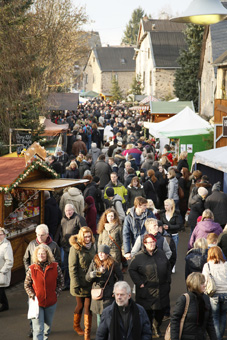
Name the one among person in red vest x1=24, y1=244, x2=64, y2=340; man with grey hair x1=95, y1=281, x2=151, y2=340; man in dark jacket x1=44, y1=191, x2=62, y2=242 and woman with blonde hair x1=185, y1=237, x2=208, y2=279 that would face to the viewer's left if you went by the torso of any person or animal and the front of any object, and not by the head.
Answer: the man in dark jacket

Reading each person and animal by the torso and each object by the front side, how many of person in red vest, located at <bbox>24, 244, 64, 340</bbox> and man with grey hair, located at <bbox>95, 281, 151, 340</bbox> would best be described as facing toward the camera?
2

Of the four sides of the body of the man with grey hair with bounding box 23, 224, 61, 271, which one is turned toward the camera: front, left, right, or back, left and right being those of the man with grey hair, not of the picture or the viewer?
front

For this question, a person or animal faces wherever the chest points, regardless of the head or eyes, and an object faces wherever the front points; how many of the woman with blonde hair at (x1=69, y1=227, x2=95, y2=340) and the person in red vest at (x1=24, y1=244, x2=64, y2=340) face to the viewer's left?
0

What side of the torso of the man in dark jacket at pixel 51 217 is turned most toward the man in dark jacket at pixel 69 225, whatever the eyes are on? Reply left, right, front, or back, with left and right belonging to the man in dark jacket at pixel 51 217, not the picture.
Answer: left

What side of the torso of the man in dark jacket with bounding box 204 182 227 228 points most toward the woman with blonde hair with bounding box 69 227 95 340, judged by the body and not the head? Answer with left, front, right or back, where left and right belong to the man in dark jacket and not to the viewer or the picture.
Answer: back

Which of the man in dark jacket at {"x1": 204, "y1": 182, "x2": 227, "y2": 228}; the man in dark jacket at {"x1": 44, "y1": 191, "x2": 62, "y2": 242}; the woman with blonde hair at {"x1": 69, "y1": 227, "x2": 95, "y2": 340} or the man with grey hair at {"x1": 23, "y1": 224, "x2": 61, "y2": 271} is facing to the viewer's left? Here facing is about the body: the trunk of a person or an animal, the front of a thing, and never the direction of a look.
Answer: the man in dark jacket at {"x1": 44, "y1": 191, "x2": 62, "y2": 242}

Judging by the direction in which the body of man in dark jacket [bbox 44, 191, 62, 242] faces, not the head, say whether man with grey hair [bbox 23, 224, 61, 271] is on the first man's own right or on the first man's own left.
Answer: on the first man's own left

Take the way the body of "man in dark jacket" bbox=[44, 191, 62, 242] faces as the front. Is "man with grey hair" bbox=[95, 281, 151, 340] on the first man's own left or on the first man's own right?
on the first man's own left

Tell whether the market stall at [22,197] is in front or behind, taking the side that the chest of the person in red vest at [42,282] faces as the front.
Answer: behind

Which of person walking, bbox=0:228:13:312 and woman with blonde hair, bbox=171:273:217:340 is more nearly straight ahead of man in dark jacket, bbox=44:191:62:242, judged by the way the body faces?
the person walking

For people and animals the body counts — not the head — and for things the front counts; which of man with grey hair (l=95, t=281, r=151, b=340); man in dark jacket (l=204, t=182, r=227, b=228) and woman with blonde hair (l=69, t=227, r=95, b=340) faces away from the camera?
the man in dark jacket

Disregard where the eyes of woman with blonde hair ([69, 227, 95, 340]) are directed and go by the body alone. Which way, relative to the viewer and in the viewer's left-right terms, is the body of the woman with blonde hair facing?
facing the viewer and to the right of the viewer

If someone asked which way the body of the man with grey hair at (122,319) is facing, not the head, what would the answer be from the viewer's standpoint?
toward the camera

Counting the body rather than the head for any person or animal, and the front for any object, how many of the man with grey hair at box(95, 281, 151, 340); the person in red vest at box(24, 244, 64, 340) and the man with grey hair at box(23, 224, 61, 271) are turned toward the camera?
3

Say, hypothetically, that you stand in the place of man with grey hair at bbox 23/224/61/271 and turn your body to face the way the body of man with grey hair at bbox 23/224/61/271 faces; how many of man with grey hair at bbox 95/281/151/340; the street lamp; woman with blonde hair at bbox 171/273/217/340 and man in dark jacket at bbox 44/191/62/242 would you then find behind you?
1

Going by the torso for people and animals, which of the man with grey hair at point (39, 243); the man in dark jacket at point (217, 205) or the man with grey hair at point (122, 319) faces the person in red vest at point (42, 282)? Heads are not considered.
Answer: the man with grey hair at point (39, 243)
